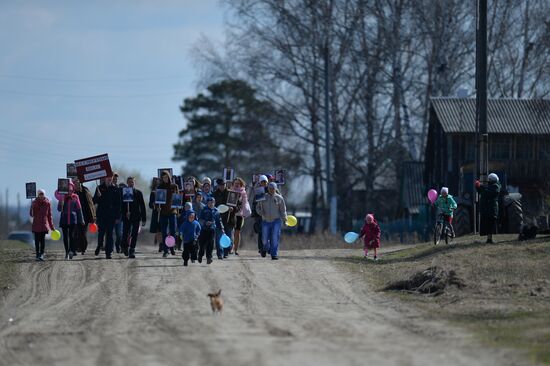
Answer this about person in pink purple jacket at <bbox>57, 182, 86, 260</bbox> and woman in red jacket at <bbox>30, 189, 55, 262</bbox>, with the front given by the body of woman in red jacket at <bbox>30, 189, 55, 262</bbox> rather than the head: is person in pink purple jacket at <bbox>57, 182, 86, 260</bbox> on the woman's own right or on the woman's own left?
on the woman's own left

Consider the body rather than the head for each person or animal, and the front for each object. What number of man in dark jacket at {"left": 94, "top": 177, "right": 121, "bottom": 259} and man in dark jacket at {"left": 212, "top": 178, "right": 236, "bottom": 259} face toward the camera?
2

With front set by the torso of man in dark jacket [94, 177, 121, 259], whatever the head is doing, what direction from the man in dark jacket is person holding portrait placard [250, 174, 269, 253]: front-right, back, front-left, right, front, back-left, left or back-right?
left

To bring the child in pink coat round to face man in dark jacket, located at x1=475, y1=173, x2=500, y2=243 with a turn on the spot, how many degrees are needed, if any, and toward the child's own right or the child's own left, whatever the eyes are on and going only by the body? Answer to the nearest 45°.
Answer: approximately 90° to the child's own left

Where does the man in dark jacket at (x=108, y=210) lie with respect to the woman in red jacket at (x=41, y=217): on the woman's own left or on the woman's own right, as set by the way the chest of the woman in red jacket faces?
on the woman's own left

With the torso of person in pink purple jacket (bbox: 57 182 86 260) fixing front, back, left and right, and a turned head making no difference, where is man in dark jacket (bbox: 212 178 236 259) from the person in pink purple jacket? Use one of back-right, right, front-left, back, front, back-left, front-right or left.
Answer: left

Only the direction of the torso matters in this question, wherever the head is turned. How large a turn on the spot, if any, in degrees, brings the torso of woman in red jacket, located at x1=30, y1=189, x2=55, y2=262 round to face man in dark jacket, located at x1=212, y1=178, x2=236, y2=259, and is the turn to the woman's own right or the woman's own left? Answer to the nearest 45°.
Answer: approximately 90° to the woman's own left

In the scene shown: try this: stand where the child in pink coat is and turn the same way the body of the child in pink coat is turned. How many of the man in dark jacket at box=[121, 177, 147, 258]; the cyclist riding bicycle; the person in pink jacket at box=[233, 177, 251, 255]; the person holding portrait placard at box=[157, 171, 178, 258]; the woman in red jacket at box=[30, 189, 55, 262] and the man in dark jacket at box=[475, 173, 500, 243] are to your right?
4

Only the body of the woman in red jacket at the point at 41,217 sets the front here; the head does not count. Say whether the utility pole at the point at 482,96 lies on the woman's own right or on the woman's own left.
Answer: on the woman's own left

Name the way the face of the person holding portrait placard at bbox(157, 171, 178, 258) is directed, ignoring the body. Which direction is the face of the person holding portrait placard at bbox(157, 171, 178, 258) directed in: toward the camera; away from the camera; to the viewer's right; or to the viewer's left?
toward the camera

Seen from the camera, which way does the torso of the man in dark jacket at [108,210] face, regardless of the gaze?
toward the camera

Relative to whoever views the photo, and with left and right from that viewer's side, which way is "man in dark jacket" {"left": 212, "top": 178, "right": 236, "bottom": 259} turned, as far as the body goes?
facing the viewer

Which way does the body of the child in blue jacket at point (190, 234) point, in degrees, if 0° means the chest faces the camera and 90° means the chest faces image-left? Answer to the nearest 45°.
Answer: approximately 0°

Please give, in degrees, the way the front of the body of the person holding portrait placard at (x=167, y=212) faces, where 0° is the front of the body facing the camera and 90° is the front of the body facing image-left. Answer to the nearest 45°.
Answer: approximately 0°

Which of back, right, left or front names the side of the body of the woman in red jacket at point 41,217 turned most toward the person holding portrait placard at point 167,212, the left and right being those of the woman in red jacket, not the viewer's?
left

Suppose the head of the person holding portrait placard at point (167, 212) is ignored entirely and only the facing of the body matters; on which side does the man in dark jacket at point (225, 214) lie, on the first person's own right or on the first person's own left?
on the first person's own left

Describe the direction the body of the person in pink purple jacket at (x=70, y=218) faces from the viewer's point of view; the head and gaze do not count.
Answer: toward the camera
